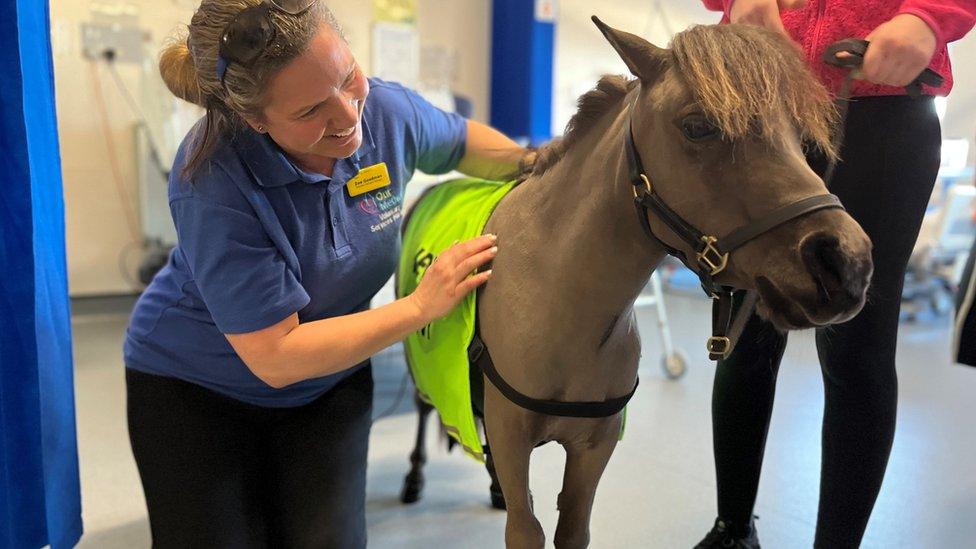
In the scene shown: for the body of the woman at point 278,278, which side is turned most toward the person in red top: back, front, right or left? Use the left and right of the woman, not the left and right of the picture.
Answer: front

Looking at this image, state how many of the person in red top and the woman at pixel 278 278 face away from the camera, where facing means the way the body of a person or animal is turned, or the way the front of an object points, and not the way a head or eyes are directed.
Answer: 0

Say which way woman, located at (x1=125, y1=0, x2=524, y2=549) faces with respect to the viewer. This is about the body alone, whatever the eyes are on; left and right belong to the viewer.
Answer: facing the viewer and to the right of the viewer

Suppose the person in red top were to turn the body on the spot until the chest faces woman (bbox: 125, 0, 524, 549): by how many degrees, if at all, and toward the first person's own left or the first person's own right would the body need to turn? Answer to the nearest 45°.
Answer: approximately 45° to the first person's own right

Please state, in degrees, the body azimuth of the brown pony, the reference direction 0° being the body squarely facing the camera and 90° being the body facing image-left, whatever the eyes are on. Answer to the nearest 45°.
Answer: approximately 315°

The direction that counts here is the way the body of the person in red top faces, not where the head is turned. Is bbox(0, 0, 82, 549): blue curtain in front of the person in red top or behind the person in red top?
in front

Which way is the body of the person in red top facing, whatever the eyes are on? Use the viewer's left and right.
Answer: facing the viewer and to the left of the viewer
